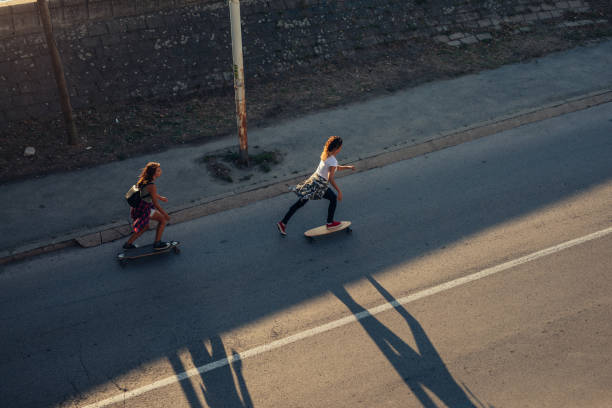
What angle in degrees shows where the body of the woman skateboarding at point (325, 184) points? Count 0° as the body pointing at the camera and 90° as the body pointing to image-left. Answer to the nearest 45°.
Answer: approximately 270°

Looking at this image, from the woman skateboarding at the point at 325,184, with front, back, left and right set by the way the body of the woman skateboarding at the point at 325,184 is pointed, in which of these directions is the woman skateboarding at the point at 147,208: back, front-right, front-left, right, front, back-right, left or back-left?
back

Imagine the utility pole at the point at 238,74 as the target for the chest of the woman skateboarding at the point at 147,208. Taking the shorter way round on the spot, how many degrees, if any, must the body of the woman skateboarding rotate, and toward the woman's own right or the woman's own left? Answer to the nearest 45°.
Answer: approximately 45° to the woman's own left

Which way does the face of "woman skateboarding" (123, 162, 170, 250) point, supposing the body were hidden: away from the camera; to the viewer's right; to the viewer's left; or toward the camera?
to the viewer's right

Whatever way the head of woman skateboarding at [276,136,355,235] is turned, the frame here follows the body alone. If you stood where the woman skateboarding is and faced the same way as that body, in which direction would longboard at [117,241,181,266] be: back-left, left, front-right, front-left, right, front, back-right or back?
back

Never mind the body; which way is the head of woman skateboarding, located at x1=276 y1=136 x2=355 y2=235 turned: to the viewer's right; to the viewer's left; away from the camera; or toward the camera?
to the viewer's right

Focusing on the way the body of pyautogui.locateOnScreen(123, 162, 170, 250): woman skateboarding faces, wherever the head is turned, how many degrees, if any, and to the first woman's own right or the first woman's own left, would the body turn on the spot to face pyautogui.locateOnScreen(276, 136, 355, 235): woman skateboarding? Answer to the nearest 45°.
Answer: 0° — they already face them

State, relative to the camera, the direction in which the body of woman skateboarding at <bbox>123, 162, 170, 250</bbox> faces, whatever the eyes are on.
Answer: to the viewer's right

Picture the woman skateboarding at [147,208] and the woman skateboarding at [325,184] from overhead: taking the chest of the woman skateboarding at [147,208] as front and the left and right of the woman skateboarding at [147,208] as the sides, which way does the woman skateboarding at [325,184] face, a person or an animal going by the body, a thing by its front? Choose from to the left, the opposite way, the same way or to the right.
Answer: the same way

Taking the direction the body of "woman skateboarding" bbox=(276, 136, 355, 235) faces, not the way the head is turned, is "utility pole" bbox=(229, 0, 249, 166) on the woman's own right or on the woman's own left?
on the woman's own left

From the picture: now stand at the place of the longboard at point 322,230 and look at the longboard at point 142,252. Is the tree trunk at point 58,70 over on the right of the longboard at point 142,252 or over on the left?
right

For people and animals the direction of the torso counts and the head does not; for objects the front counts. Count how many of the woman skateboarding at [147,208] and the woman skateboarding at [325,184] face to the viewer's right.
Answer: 2

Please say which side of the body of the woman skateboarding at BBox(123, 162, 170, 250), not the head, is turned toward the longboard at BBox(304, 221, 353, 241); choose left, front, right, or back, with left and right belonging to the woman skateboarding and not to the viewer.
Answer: front

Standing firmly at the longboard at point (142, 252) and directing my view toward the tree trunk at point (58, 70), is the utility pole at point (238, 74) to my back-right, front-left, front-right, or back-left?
front-right

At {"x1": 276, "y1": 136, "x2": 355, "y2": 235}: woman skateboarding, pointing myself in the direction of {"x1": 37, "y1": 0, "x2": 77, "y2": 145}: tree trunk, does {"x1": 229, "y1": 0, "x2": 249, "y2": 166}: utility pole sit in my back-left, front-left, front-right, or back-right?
front-right
